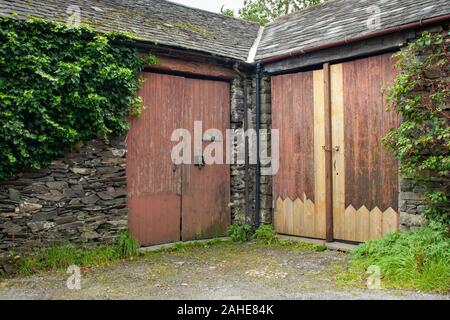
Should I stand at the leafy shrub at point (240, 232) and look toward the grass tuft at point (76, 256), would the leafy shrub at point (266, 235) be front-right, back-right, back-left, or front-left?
back-left

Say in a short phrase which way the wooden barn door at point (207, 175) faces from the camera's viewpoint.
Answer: facing the viewer and to the right of the viewer

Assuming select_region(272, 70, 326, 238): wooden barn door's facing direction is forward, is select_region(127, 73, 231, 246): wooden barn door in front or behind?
in front

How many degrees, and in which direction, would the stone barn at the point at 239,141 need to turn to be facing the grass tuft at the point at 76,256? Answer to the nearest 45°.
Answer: approximately 45° to its right

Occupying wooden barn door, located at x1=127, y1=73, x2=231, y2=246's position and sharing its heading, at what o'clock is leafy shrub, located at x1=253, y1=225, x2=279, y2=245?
The leafy shrub is roughly at 10 o'clock from the wooden barn door.

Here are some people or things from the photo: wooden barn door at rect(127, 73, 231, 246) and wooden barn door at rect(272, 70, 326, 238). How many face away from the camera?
0

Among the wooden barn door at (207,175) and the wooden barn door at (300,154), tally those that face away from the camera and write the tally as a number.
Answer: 0

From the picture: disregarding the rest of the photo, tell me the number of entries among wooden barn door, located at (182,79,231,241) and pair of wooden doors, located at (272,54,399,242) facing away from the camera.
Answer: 0

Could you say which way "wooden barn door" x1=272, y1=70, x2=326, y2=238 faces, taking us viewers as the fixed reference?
facing the viewer and to the left of the viewer

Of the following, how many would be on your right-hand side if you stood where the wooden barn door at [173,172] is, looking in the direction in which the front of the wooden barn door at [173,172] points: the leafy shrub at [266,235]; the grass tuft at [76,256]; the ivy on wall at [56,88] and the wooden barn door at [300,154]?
2

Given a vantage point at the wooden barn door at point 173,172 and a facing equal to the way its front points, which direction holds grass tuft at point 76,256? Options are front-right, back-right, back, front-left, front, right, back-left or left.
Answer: right

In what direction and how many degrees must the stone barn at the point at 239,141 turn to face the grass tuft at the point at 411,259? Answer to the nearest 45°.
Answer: approximately 45° to its left

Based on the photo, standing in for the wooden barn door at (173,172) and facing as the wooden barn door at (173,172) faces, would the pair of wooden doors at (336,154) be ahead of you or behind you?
ahead

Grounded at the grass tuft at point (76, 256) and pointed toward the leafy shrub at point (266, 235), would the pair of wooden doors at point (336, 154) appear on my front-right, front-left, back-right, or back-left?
front-right

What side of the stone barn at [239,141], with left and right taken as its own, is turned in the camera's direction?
front
